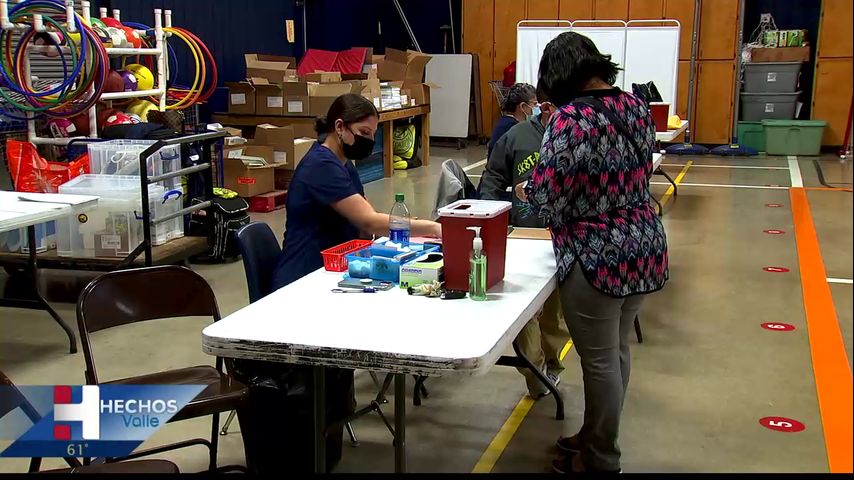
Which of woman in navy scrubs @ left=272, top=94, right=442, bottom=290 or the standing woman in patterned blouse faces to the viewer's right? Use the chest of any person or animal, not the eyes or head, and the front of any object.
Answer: the woman in navy scrubs

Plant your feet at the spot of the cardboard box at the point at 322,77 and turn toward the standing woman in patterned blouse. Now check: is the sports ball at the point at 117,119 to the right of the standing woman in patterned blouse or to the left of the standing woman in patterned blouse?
right

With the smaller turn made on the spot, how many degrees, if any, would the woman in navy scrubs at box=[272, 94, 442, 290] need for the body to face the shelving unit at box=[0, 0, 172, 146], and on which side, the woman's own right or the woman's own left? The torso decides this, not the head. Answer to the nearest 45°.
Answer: approximately 135° to the woman's own left

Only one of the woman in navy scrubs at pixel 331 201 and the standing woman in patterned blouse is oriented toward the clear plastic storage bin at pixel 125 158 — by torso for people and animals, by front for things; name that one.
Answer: the standing woman in patterned blouse

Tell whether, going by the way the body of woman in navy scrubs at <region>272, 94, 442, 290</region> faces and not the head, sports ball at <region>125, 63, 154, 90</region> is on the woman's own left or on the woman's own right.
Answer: on the woman's own left

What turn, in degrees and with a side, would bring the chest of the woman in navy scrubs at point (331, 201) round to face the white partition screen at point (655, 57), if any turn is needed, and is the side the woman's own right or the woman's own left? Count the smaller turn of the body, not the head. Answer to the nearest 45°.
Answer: approximately 45° to the woman's own left

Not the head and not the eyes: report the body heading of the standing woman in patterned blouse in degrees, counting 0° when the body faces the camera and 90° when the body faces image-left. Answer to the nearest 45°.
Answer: approximately 135°

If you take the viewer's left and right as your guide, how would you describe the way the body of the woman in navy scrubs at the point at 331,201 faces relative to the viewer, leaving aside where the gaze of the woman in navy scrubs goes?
facing to the right of the viewer

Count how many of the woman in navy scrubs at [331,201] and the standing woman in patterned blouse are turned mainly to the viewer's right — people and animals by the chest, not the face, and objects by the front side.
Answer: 1
